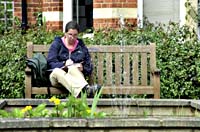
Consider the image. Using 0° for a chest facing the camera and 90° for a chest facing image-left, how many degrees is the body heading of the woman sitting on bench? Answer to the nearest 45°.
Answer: approximately 0°

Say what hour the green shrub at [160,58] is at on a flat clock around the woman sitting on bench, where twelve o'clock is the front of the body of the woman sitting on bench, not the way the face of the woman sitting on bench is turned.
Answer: The green shrub is roughly at 8 o'clock from the woman sitting on bench.

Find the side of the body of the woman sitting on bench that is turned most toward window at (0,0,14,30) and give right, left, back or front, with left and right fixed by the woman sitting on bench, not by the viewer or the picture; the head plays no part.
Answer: back
